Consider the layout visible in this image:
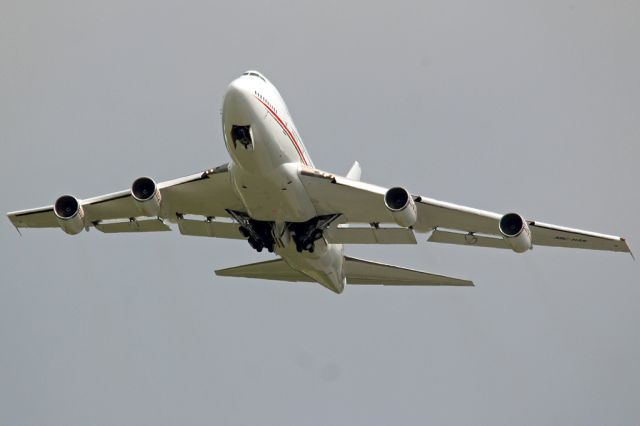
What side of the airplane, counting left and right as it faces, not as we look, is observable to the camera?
front
